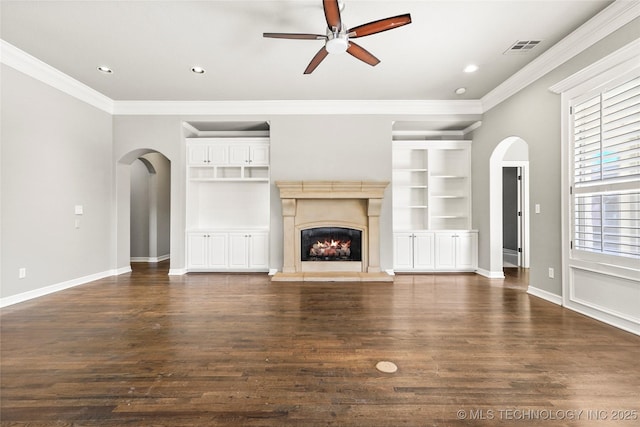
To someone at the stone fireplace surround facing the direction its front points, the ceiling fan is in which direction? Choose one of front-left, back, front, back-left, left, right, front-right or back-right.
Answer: front

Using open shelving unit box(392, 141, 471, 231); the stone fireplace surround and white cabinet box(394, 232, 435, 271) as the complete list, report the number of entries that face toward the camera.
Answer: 3

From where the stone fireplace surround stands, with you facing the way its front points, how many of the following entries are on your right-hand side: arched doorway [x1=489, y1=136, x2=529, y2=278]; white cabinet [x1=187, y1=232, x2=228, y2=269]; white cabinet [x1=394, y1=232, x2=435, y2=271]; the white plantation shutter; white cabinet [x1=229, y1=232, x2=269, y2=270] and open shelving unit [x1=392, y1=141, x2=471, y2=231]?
2

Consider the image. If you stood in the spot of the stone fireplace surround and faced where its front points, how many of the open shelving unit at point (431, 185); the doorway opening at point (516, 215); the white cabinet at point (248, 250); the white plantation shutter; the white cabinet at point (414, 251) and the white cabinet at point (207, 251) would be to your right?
2

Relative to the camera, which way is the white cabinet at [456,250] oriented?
toward the camera

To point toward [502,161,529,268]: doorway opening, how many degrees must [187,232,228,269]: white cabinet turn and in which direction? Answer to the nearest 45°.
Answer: approximately 90° to its left

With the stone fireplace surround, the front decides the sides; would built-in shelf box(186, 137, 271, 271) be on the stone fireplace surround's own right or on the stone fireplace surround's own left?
on the stone fireplace surround's own right

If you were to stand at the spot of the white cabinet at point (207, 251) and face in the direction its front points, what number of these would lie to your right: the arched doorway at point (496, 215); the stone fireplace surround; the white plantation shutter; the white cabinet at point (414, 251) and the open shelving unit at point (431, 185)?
0

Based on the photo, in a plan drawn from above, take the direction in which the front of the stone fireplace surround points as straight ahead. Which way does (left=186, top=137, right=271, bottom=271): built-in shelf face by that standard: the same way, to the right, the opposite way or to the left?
the same way

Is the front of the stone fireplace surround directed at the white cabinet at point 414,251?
no

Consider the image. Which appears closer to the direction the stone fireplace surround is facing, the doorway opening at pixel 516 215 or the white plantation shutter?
the white plantation shutter

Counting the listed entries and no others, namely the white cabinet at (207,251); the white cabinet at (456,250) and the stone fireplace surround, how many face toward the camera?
3

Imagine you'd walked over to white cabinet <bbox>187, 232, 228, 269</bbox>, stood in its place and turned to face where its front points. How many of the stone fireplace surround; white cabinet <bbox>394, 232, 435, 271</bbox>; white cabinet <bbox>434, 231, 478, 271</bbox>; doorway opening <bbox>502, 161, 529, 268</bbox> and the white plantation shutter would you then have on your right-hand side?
0

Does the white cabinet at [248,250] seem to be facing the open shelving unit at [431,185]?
no

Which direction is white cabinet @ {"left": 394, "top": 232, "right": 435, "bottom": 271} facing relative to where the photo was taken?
toward the camera

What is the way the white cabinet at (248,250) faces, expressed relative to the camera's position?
facing the viewer

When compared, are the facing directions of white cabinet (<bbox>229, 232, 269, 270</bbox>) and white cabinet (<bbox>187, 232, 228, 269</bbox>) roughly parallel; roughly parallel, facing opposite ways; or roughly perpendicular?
roughly parallel
